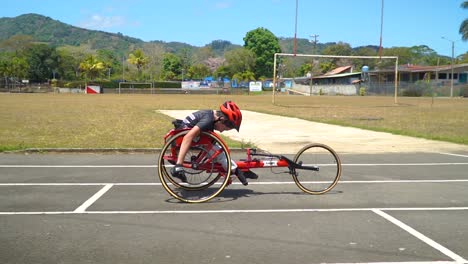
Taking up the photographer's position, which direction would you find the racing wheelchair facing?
facing to the right of the viewer
